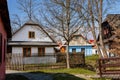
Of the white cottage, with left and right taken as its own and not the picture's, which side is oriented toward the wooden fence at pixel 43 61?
front

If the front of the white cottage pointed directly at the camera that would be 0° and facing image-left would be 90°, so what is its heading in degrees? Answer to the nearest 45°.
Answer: approximately 0°
